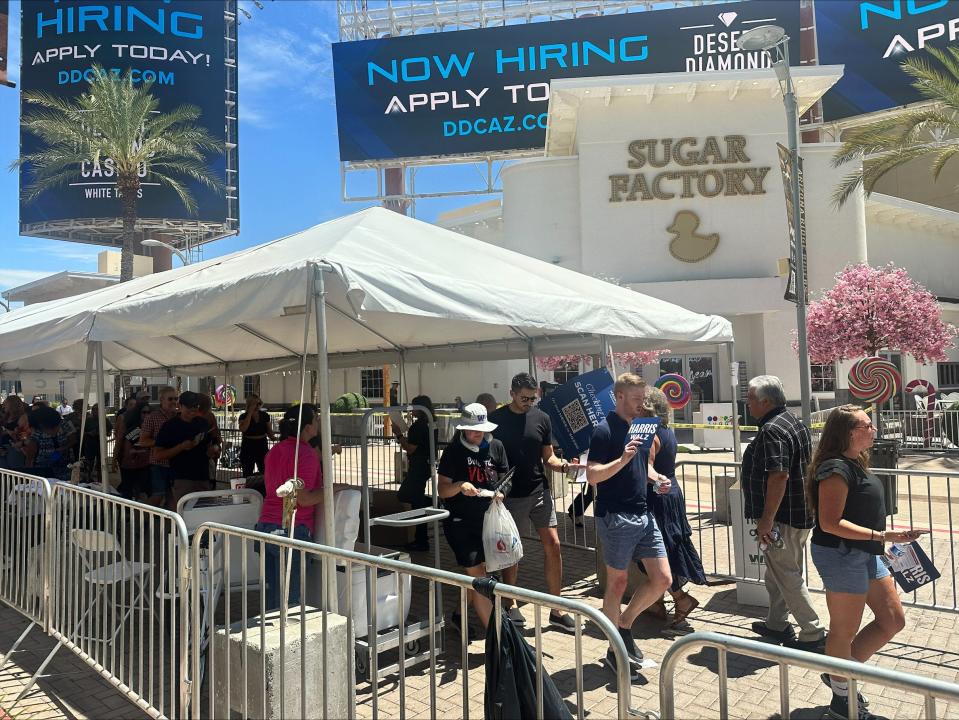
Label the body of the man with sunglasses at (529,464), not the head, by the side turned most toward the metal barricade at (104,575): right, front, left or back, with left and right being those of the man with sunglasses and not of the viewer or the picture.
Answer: right

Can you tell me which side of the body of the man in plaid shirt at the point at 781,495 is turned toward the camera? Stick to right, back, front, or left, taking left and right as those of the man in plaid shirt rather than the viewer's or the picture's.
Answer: left

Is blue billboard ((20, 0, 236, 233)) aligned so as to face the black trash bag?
yes

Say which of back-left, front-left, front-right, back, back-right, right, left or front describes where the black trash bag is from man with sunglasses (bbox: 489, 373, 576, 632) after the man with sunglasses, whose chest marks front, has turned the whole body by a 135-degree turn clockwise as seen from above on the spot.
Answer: left

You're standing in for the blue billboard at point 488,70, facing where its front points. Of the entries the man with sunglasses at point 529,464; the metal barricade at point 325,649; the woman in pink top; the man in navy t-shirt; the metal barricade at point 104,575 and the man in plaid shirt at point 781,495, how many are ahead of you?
6

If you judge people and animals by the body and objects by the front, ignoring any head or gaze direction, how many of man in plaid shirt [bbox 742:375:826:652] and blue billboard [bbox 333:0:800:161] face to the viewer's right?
0

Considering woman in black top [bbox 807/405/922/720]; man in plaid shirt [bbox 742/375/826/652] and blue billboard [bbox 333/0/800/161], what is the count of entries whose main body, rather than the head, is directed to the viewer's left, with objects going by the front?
1

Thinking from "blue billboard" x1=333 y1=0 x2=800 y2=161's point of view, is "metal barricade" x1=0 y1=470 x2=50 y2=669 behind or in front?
in front

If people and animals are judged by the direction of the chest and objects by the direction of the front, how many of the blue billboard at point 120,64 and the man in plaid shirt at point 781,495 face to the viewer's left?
1
